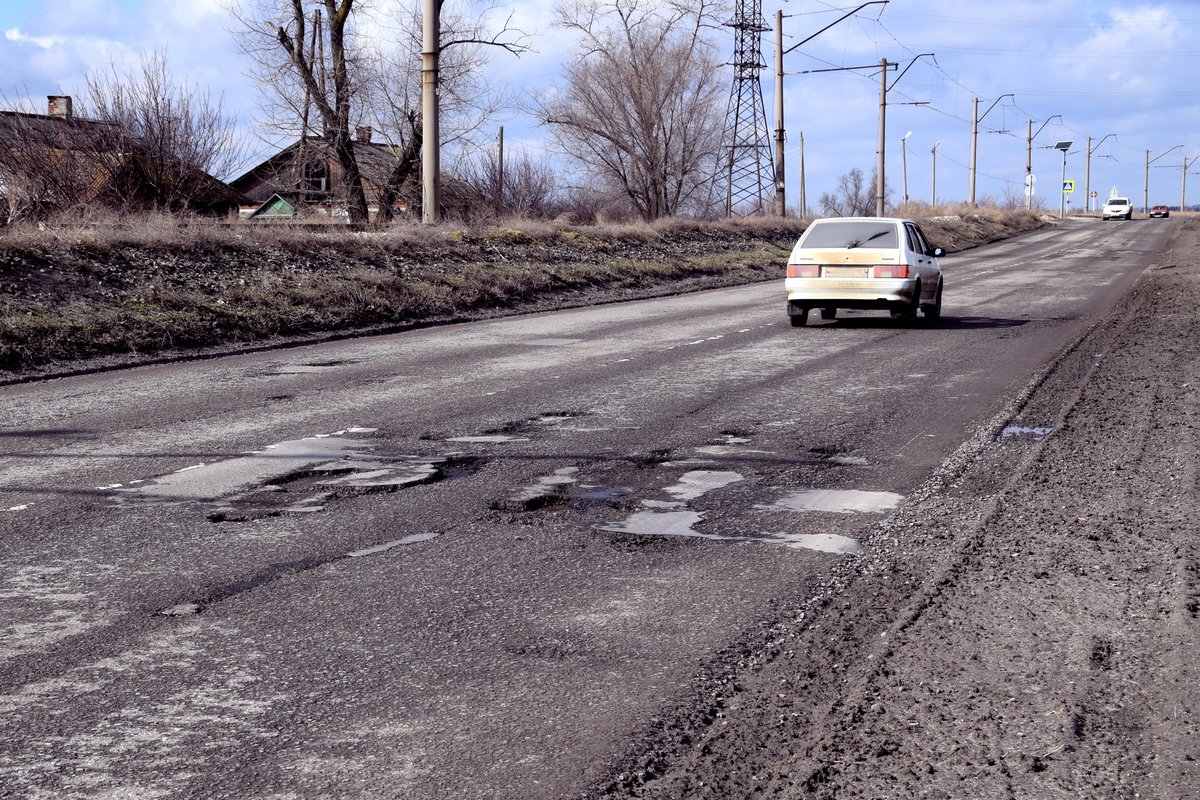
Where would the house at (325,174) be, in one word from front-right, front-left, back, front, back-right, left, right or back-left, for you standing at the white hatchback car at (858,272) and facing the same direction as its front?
front-left

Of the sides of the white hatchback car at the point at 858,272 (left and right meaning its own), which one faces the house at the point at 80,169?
left

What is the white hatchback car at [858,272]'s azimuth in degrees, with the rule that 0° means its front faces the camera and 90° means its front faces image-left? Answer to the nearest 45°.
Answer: approximately 180°

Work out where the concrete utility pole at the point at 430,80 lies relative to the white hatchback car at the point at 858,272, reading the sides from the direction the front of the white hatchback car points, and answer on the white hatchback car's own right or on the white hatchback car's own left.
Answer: on the white hatchback car's own left

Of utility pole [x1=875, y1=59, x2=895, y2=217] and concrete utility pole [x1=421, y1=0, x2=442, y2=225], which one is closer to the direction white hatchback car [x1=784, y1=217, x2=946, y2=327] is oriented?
the utility pole

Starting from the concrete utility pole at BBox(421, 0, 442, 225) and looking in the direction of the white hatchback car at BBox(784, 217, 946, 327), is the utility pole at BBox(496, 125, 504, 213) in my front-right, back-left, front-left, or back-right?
back-left

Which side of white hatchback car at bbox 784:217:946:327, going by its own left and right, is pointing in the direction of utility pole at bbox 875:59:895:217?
front

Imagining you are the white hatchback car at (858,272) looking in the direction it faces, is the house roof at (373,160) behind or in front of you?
in front

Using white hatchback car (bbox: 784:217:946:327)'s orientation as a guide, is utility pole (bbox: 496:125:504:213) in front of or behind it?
in front
